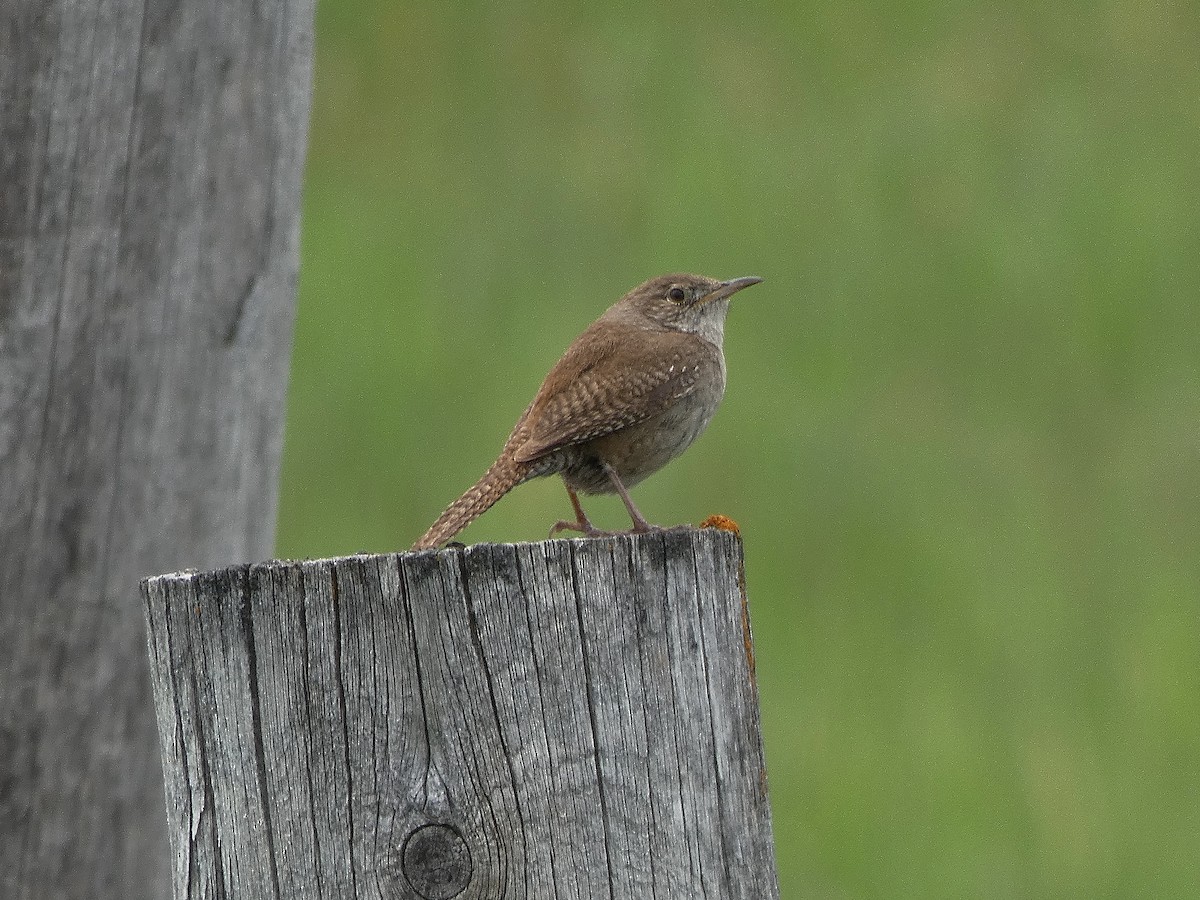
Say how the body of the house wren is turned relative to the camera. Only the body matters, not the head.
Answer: to the viewer's right
